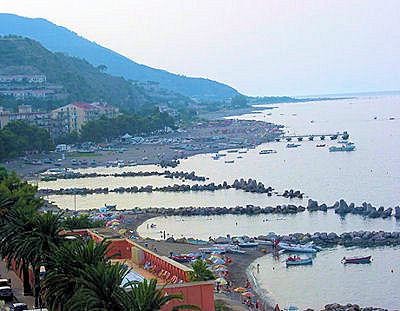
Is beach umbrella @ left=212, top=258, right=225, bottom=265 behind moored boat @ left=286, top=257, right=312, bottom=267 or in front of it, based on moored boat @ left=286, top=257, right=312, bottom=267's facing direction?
behind

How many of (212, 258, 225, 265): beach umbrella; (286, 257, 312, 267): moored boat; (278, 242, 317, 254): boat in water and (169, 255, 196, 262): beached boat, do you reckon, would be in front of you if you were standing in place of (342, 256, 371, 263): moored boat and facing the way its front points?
0

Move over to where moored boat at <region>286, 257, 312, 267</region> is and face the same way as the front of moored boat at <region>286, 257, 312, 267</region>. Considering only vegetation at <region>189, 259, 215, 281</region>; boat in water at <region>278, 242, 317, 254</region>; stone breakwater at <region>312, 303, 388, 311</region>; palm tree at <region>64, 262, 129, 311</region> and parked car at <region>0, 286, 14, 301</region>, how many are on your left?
1

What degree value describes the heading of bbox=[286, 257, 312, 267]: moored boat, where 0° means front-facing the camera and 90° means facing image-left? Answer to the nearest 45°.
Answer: approximately 270°

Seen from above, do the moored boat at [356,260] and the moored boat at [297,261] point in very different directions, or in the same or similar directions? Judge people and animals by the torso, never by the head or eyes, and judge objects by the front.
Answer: same or similar directions

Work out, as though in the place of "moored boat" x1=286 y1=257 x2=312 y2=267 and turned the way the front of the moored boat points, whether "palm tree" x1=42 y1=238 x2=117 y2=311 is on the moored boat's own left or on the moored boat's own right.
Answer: on the moored boat's own right

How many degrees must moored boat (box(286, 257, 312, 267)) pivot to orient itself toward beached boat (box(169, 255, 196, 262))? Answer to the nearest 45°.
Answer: approximately 180°

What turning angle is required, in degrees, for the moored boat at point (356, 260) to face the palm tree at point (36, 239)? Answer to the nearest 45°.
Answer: approximately 135° to its right

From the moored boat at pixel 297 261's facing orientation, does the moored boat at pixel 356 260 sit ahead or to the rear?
ahead

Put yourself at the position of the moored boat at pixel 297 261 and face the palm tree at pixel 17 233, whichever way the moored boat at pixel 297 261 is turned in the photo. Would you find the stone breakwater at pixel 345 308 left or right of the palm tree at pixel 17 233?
left

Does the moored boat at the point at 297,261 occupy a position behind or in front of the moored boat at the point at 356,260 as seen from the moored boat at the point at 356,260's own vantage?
behind

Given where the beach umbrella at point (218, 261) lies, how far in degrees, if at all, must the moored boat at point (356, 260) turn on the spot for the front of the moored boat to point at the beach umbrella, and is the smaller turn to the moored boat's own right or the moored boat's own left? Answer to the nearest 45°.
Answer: approximately 180°

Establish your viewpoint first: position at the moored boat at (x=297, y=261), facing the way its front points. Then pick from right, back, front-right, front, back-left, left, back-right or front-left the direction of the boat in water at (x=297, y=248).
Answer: left

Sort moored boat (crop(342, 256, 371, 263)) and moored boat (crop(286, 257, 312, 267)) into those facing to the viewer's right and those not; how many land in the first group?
2

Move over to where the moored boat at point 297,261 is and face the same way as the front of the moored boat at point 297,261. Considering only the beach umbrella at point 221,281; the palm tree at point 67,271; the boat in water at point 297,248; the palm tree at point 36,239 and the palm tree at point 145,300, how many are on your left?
1

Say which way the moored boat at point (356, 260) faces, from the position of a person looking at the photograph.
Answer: facing to the right of the viewer

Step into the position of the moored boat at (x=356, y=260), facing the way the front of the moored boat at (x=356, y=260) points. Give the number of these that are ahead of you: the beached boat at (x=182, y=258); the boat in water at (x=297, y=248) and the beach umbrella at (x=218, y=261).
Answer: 0
